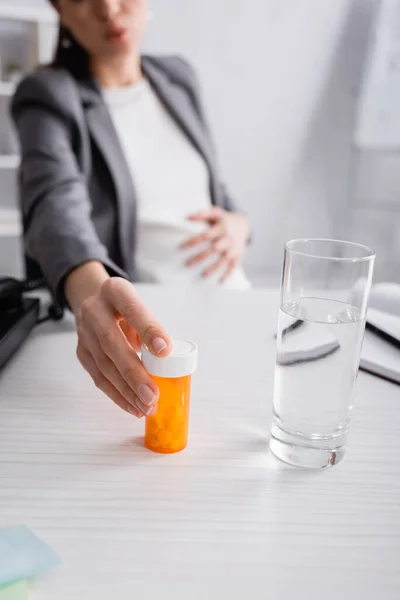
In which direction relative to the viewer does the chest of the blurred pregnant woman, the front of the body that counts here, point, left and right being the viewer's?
facing the viewer and to the right of the viewer

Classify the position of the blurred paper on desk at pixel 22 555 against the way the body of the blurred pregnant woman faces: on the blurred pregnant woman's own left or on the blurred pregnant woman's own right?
on the blurred pregnant woman's own right

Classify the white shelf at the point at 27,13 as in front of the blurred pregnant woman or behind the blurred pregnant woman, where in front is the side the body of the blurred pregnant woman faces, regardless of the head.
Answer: behind

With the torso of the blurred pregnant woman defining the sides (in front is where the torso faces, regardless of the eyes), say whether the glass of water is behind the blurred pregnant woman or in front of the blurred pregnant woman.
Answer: in front

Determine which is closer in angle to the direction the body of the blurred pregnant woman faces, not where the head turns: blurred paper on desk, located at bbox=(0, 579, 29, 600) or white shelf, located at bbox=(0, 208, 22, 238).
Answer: the blurred paper on desk
